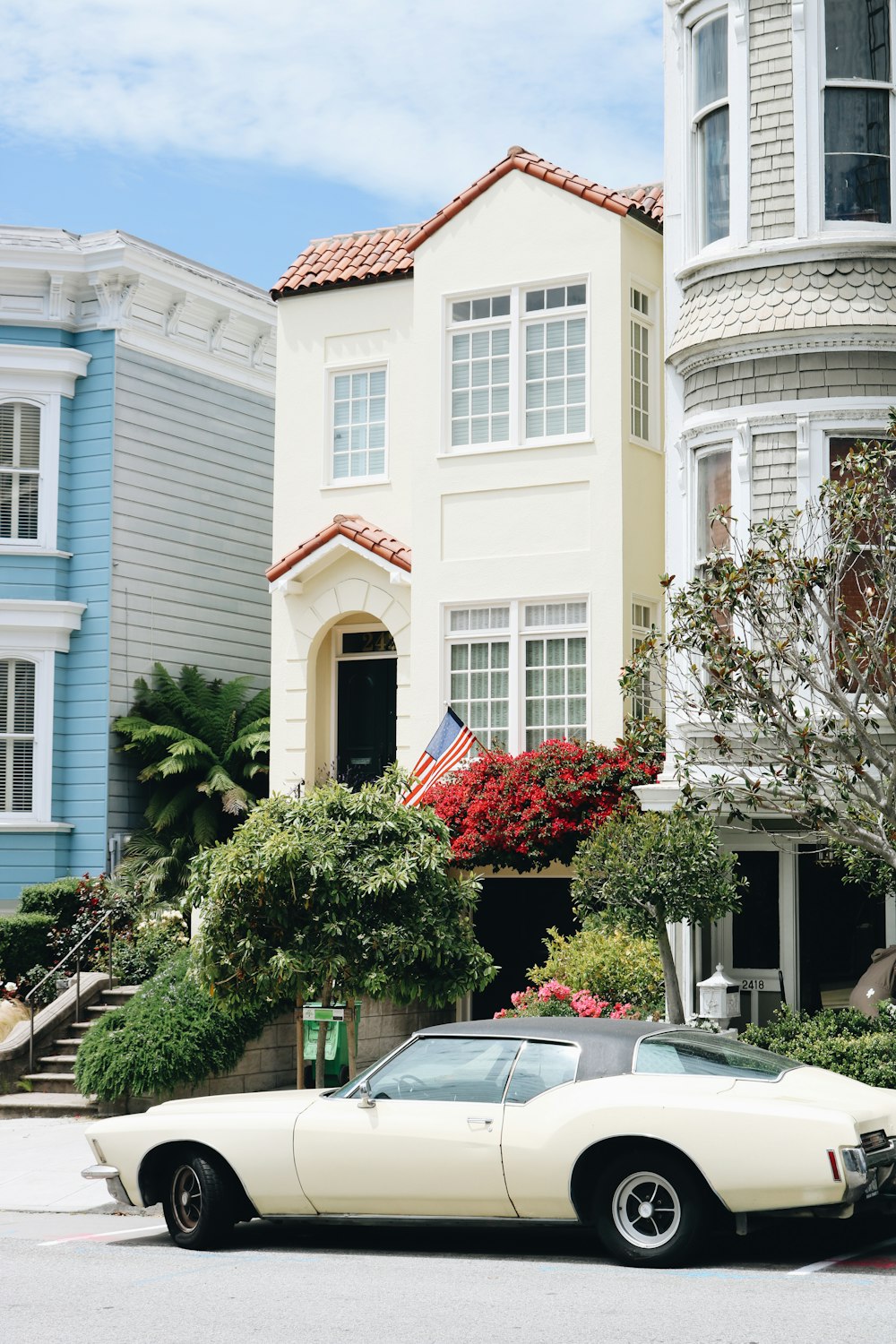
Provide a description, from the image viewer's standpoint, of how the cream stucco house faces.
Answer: facing the viewer

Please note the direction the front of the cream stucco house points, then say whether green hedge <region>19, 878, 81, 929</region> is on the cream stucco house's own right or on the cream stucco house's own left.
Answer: on the cream stucco house's own right

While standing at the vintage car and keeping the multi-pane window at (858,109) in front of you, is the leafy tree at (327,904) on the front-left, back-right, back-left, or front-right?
front-left

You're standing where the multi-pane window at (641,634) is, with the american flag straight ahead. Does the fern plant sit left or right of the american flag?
right

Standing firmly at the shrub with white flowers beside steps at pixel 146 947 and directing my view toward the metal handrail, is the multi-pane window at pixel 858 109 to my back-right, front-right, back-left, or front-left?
back-left

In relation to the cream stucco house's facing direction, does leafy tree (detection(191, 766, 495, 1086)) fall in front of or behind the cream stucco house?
in front

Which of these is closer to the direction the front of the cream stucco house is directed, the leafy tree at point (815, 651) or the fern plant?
the leafy tree

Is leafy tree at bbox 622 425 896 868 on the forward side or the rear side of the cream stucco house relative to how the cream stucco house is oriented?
on the forward side

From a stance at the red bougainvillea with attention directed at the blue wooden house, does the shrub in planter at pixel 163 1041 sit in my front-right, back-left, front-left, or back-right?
front-left
